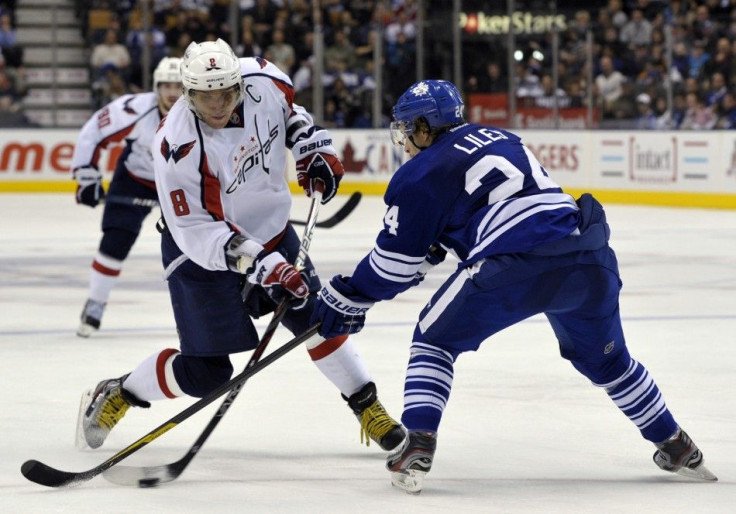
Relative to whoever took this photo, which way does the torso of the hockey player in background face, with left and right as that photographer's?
facing the viewer and to the right of the viewer

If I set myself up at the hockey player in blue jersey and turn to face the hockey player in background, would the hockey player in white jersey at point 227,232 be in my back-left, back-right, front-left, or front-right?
front-left

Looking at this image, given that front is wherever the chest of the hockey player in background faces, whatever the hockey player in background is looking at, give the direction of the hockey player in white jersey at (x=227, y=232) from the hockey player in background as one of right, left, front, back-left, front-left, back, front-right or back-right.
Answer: front-right

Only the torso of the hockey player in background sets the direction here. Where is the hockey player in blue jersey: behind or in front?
in front

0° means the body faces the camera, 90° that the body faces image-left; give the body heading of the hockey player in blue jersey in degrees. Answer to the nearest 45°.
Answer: approximately 135°

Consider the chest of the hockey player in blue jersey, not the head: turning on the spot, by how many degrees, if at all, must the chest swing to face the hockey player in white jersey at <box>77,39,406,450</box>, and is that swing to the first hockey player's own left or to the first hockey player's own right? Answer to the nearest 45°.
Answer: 0° — they already face them

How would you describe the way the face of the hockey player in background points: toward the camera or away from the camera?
toward the camera

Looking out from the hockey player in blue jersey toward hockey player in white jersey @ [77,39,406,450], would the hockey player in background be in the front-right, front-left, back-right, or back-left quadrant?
front-right

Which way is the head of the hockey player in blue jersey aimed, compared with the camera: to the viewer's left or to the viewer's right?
to the viewer's left

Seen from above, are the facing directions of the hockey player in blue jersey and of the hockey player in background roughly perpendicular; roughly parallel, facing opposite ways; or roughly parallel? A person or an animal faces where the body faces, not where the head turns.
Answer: roughly parallel, facing opposite ways
